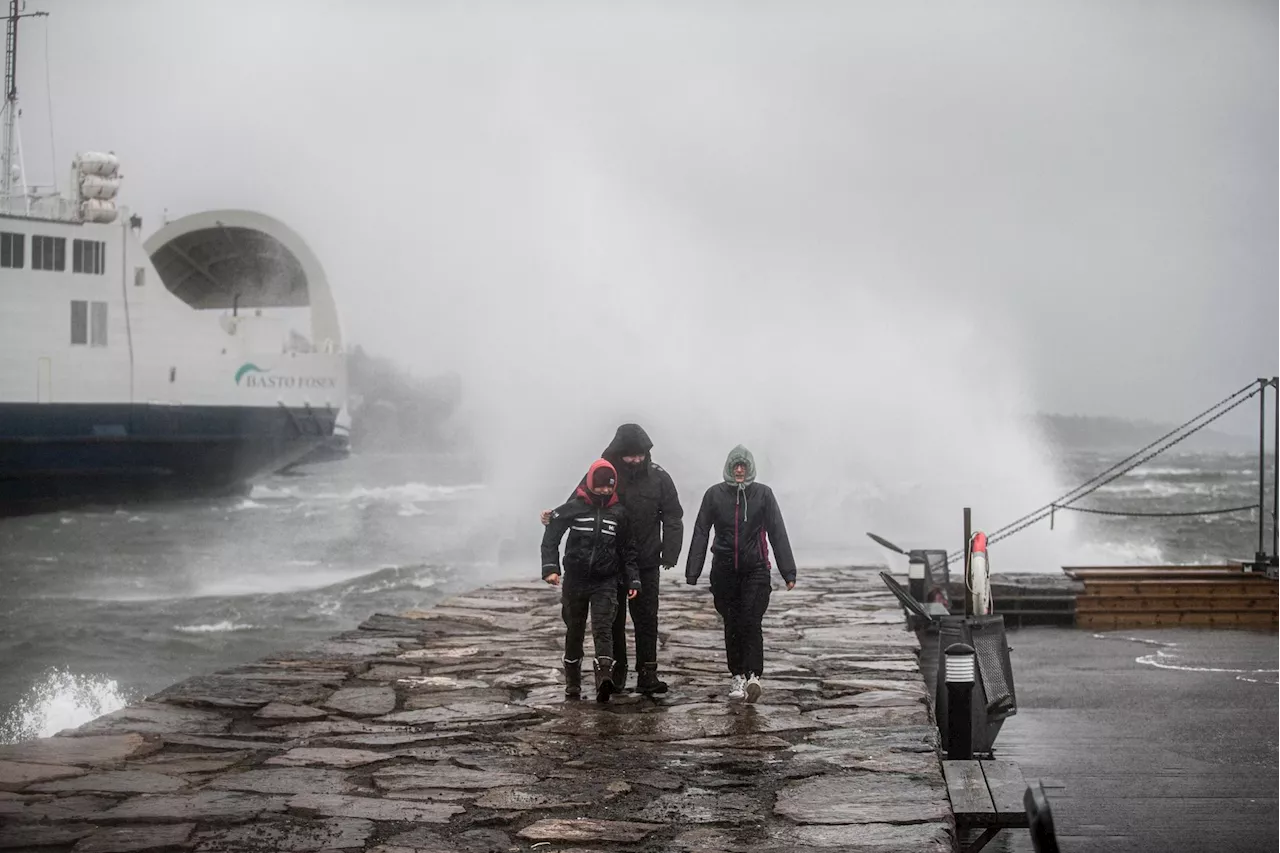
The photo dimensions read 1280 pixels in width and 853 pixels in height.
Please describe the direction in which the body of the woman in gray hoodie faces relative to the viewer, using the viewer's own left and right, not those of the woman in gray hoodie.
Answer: facing the viewer

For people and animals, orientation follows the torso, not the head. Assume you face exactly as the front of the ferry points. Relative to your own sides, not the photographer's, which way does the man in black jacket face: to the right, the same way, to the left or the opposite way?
to the right

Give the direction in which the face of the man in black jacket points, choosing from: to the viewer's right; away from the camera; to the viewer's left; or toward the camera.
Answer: toward the camera

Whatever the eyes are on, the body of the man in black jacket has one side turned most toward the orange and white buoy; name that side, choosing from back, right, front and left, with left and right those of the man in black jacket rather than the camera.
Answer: left

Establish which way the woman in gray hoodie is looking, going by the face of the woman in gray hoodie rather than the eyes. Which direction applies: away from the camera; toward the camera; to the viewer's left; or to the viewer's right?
toward the camera

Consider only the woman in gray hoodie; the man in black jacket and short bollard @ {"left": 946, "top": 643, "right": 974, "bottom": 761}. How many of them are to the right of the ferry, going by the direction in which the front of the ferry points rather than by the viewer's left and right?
3

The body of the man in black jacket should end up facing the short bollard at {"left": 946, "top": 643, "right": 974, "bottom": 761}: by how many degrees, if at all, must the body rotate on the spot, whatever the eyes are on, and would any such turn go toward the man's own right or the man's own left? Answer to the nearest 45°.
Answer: approximately 45° to the man's own left

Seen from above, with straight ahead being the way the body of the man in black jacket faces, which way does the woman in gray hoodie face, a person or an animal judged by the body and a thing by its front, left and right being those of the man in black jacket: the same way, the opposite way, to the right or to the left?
the same way

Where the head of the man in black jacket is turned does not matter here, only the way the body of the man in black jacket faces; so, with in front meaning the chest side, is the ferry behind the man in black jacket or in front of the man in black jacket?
behind

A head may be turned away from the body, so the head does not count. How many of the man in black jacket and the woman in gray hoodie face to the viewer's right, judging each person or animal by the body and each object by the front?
0

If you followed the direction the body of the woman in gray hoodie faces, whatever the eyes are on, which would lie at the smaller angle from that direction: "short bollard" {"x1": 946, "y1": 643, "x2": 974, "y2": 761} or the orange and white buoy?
the short bollard

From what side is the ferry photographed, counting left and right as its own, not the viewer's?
right

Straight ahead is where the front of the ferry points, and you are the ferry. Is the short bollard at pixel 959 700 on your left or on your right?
on your right
